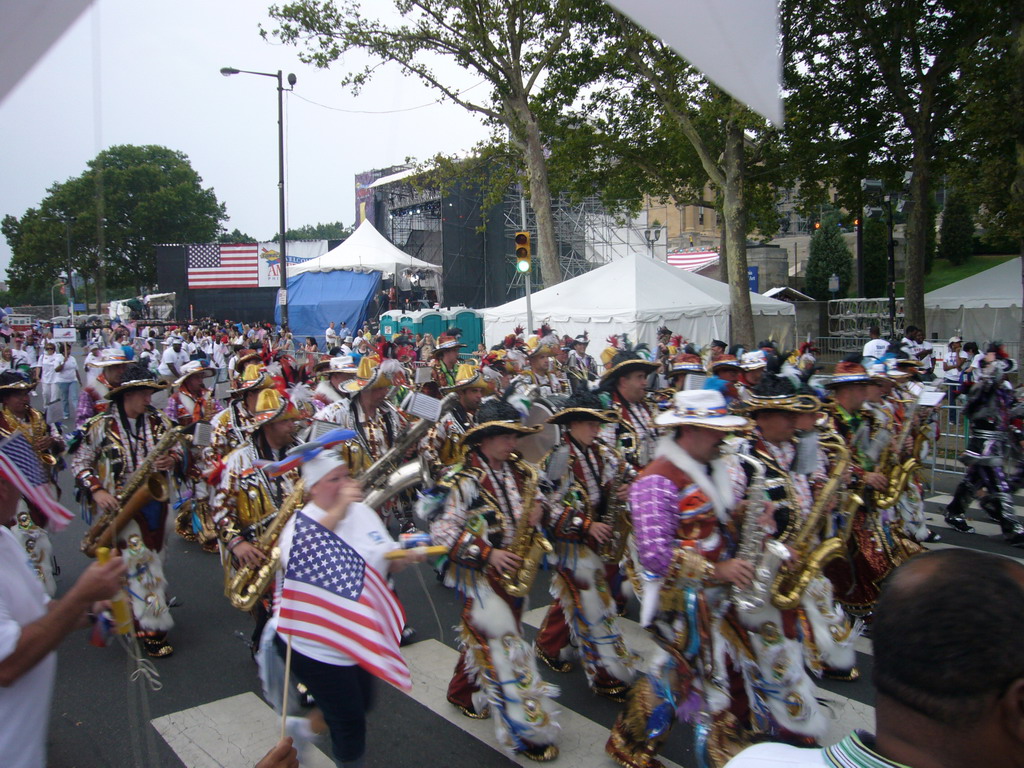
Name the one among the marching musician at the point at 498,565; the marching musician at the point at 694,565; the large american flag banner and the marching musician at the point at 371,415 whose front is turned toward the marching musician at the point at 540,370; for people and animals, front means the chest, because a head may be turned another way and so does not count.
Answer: the large american flag banner

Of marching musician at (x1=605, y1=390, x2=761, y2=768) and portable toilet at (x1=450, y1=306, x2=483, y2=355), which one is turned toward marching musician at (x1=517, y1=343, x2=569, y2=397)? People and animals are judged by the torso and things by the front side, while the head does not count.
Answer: the portable toilet

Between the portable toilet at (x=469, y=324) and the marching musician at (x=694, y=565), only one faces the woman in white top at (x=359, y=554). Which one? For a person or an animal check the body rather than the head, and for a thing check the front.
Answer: the portable toilet

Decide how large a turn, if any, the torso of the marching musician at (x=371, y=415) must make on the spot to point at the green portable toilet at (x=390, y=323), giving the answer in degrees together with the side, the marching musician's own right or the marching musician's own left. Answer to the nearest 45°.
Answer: approximately 135° to the marching musician's own left

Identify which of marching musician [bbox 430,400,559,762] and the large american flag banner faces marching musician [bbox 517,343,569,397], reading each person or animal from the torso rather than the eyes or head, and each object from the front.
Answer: the large american flag banner

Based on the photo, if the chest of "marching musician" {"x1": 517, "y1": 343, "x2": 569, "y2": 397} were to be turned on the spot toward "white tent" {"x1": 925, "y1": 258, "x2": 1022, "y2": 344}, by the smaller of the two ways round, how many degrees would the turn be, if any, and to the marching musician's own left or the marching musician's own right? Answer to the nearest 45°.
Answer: approximately 90° to the marching musician's own left

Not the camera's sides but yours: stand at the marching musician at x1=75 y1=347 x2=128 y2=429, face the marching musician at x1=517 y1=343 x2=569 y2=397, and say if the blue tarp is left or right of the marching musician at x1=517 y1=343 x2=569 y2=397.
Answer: left

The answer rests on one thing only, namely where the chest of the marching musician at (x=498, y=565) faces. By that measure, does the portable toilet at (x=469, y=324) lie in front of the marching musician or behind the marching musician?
behind
